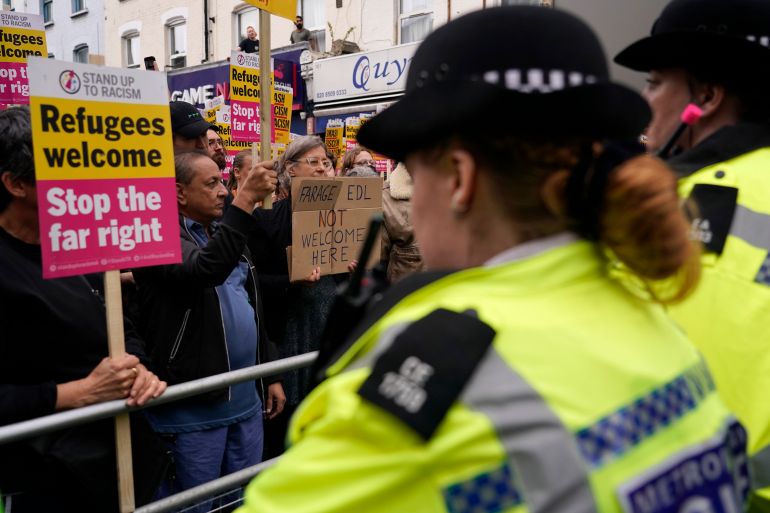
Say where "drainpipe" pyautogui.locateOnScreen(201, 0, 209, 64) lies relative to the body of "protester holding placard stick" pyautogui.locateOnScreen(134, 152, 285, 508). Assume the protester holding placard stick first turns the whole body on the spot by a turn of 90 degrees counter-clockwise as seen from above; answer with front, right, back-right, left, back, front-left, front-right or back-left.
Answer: front-left

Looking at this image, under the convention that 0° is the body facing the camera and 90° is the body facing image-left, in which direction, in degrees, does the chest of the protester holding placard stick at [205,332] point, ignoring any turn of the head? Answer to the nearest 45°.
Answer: approximately 315°

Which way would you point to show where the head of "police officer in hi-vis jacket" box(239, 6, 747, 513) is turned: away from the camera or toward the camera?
away from the camera

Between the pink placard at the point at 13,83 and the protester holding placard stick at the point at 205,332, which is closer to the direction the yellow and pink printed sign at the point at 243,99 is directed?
the protester holding placard stick

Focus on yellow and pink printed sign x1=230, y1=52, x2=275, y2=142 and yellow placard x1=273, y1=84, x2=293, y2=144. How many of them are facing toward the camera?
2

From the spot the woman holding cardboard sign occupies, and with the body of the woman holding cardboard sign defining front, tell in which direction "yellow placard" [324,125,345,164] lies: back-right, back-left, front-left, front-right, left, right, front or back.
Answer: back-left

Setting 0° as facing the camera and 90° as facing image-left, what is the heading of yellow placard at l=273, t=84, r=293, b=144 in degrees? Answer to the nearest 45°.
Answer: approximately 0°

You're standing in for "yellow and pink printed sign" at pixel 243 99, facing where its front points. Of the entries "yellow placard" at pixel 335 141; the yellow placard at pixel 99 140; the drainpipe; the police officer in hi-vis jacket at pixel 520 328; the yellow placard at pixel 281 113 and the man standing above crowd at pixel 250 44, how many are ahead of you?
2

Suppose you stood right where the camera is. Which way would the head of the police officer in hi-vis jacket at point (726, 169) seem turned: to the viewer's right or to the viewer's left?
to the viewer's left
